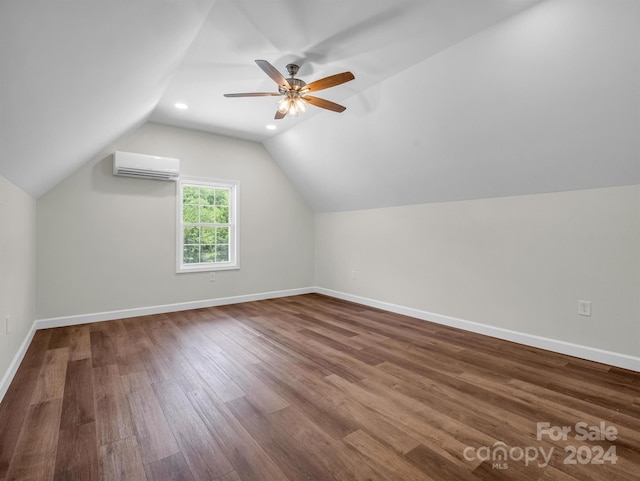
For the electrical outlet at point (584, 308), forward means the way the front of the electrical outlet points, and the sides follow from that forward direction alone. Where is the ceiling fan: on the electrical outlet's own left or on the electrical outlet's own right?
on the electrical outlet's own right

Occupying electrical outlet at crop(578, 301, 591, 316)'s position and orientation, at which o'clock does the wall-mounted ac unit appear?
The wall-mounted ac unit is roughly at 2 o'clock from the electrical outlet.
